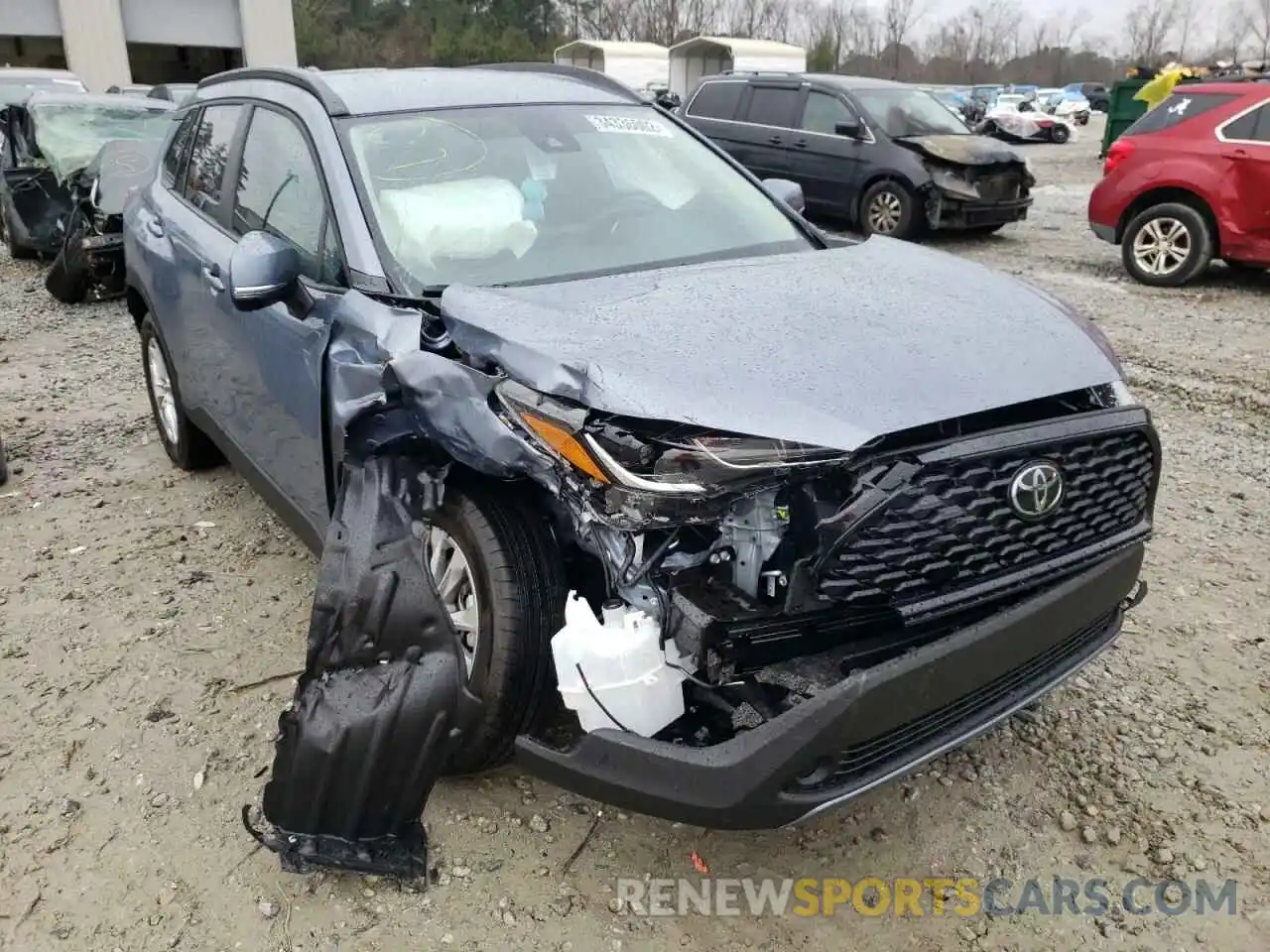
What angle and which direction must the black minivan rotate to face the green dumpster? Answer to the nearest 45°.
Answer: approximately 90° to its left

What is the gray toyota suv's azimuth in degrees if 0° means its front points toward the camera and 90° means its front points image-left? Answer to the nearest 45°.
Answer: approximately 315°

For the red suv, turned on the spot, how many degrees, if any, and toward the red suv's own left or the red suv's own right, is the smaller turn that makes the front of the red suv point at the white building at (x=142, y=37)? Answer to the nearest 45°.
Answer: approximately 135° to the red suv's own left

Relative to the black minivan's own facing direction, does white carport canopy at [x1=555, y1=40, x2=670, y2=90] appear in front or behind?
behind

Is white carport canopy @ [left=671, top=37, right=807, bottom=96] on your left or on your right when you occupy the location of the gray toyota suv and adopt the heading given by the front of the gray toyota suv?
on your left

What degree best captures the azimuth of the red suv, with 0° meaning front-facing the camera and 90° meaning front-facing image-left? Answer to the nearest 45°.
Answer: approximately 270°

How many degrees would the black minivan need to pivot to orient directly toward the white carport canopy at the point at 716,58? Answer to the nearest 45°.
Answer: approximately 135° to its left

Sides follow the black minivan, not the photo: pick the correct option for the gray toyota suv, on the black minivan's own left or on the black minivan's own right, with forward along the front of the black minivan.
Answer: on the black minivan's own right

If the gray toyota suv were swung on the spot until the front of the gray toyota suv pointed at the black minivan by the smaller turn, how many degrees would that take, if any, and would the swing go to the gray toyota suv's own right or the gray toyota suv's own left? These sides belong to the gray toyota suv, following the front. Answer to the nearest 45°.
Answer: approximately 135° to the gray toyota suv's own left

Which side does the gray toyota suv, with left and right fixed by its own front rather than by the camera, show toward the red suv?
left

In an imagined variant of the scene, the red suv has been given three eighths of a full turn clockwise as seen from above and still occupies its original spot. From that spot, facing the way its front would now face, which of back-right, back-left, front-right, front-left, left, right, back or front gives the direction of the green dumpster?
back-right

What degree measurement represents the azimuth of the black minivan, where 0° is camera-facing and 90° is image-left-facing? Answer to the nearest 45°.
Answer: approximately 315°

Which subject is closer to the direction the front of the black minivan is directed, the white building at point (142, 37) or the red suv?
the red suv

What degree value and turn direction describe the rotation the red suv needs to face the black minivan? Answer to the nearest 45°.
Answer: approximately 135° to its left
